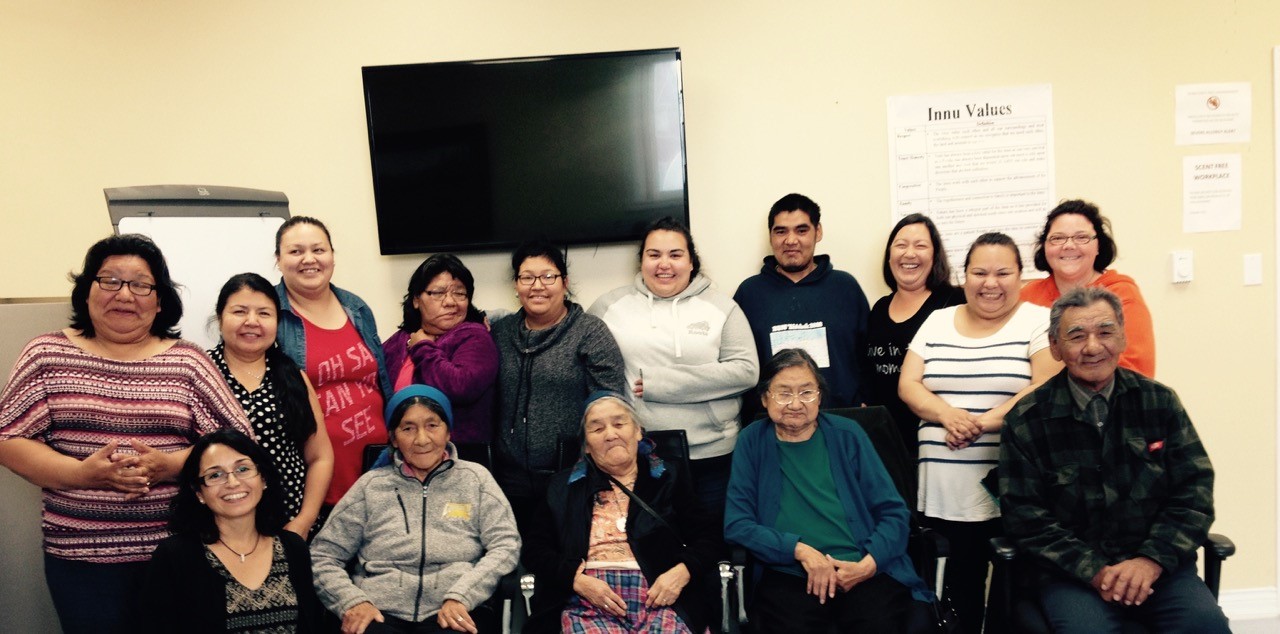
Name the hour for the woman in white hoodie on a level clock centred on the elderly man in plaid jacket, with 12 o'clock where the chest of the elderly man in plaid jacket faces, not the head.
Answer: The woman in white hoodie is roughly at 3 o'clock from the elderly man in plaid jacket.

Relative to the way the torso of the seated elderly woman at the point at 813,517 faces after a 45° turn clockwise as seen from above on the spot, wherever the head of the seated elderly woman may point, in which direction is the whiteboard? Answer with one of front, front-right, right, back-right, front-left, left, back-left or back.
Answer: front-right

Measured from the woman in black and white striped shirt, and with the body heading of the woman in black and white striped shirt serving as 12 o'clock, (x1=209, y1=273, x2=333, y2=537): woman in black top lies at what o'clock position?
The woman in black top is roughly at 2 o'clock from the woman in black and white striped shirt.

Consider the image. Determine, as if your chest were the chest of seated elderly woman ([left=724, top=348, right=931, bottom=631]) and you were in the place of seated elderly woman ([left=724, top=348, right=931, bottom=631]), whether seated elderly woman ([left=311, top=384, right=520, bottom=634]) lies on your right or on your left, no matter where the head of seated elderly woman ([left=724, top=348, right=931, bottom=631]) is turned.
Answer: on your right

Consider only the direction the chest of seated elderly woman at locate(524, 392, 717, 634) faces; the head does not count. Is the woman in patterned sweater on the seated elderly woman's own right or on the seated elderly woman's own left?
on the seated elderly woman's own right

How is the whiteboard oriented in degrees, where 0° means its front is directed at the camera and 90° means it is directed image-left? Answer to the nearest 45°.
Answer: approximately 0°

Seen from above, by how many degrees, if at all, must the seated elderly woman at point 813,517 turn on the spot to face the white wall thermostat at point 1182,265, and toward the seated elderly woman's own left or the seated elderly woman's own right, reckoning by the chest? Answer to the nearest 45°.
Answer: approximately 135° to the seated elderly woman's own left

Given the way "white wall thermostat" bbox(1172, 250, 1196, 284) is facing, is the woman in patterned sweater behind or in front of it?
in front

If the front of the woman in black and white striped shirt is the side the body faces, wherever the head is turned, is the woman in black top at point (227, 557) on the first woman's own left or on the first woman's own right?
on the first woman's own right

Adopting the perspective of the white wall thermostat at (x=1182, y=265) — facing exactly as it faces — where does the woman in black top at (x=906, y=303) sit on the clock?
The woman in black top is roughly at 1 o'clock from the white wall thermostat.

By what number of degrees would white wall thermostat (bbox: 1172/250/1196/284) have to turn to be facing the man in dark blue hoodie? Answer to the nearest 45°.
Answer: approximately 45° to its right
